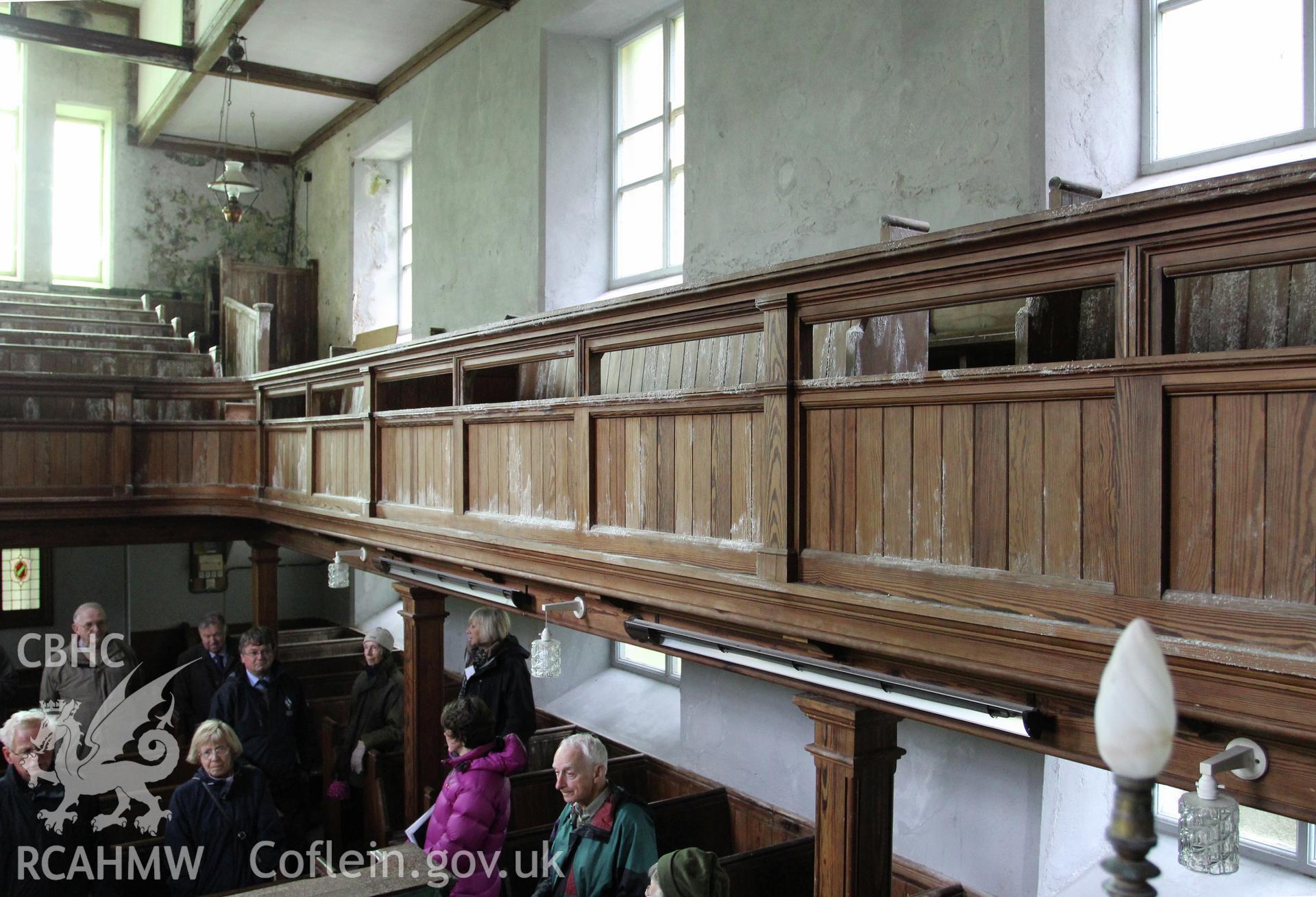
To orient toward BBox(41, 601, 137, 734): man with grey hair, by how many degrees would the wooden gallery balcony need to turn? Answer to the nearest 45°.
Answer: approximately 90° to its right

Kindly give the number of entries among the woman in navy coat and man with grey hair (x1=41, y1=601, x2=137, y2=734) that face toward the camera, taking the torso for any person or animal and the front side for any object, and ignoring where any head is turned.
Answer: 2

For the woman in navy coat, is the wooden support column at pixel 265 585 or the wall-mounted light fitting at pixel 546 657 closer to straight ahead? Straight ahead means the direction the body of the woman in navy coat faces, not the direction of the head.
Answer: the wall-mounted light fitting

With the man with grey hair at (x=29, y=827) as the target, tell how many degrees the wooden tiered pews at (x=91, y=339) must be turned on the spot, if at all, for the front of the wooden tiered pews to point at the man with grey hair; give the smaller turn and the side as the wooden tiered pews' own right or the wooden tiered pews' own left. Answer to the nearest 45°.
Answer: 0° — it already faces them

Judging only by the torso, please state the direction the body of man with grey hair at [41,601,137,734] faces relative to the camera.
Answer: toward the camera

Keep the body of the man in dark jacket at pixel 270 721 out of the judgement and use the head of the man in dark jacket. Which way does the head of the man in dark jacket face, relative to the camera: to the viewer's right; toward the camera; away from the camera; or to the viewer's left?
toward the camera

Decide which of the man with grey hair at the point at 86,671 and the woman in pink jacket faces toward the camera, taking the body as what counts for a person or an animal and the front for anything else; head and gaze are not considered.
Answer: the man with grey hair

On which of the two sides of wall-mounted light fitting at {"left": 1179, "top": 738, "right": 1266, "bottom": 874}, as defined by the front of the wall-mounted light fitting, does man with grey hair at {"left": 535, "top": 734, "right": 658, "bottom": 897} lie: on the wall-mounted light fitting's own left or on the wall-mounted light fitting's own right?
on the wall-mounted light fitting's own right

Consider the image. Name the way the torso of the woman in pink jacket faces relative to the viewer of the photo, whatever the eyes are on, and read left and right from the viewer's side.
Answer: facing to the left of the viewer

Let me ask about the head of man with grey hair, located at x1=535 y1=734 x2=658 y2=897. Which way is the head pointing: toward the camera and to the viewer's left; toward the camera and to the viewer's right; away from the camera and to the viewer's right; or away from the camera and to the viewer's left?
toward the camera and to the viewer's left

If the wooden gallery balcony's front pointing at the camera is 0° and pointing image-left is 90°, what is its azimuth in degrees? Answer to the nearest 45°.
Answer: approximately 45°

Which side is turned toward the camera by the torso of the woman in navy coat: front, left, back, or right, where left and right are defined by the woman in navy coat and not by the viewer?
front

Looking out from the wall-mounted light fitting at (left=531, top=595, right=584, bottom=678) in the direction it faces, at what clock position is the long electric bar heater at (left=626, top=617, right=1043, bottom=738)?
The long electric bar heater is roughly at 9 o'clock from the wall-mounted light fitting.

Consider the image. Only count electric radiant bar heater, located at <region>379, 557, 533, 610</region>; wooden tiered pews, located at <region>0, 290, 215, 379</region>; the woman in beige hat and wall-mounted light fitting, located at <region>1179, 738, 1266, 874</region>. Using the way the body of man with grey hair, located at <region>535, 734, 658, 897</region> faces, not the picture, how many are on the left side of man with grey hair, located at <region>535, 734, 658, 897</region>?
1

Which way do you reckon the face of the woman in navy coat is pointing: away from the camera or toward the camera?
toward the camera

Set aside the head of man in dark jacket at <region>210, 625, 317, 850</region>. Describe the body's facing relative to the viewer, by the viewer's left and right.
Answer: facing the viewer

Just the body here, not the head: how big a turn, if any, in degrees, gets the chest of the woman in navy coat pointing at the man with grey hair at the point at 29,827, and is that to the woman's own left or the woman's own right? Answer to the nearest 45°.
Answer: approximately 90° to the woman's own right
